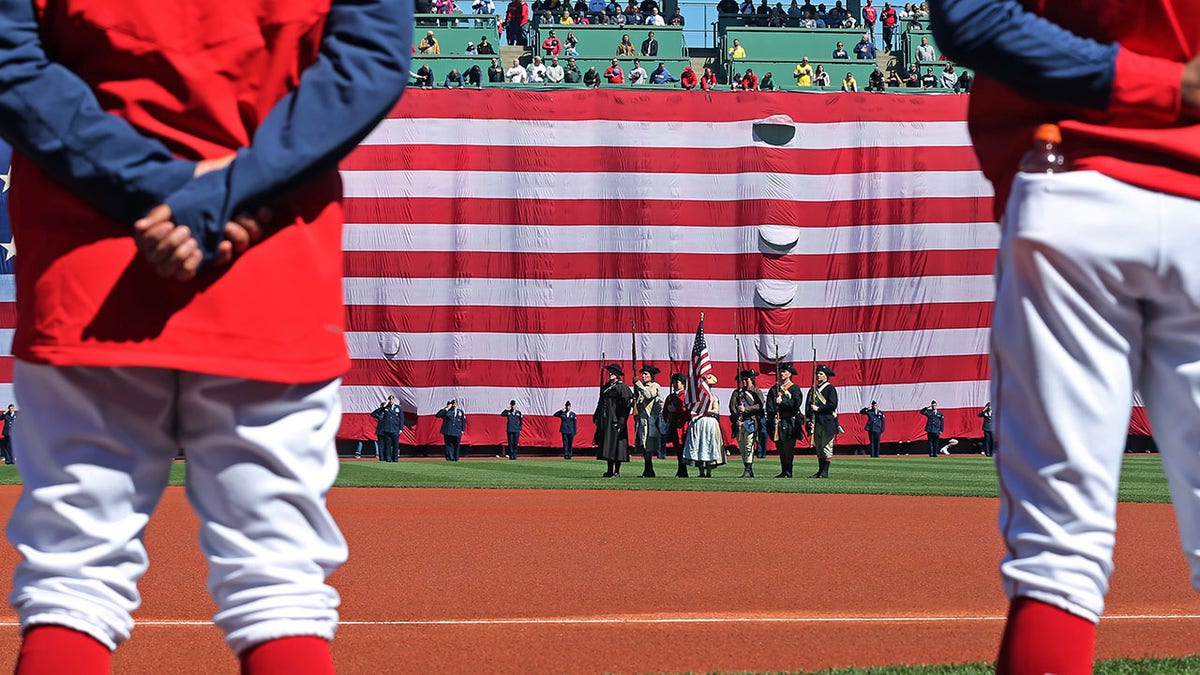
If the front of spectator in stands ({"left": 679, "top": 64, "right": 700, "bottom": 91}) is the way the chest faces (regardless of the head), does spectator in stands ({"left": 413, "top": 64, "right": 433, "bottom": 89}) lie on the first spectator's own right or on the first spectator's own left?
on the first spectator's own right

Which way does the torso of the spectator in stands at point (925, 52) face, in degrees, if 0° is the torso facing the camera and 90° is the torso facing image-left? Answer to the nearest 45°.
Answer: approximately 0°

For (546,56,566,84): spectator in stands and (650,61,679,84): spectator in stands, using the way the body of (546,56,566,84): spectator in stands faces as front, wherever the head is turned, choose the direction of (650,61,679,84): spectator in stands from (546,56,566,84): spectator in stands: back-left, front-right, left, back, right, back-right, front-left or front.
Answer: left

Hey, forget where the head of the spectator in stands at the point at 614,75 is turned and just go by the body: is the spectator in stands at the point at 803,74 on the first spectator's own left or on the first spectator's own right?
on the first spectator's own left

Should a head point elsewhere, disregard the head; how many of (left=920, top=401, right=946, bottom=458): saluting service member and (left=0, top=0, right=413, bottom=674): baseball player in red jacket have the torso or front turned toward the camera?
1

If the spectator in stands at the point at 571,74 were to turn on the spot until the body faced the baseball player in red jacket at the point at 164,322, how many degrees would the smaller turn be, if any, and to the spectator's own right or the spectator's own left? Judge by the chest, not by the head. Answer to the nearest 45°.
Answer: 0° — they already face them

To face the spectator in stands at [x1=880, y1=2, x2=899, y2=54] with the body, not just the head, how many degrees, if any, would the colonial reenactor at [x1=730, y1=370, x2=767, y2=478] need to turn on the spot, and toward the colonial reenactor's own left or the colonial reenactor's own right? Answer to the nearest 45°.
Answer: approximately 180°

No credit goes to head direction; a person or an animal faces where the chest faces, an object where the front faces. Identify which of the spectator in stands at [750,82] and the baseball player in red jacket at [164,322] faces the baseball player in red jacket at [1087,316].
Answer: the spectator in stands

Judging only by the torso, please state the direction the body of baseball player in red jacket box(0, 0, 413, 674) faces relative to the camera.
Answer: away from the camera
